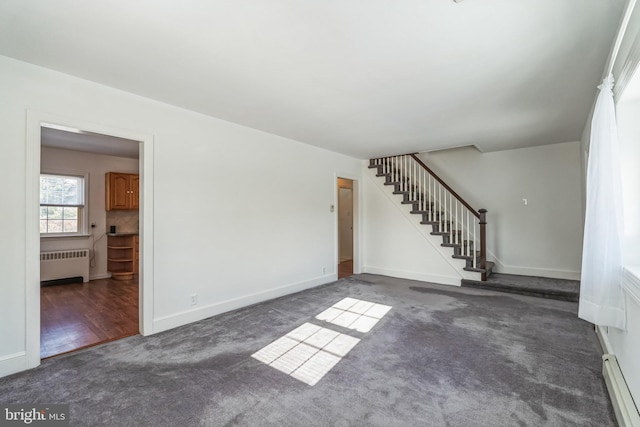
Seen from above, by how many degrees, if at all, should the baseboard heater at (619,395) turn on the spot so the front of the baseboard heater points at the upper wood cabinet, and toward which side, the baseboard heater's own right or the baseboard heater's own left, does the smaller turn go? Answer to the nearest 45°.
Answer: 0° — it already faces it

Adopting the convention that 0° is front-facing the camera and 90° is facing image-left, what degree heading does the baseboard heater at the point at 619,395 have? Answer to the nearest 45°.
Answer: approximately 90°

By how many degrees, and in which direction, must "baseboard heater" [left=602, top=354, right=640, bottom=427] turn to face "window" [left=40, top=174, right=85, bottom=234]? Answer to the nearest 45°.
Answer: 0° — it already faces it

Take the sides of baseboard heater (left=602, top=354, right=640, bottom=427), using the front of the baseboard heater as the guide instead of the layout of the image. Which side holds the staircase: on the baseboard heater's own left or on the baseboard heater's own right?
on the baseboard heater's own right
